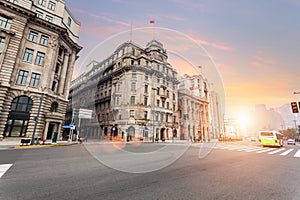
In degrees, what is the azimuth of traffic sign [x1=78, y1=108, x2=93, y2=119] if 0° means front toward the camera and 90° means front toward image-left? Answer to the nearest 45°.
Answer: approximately 0°

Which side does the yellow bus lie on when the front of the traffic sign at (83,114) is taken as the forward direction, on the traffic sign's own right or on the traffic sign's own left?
on the traffic sign's own left

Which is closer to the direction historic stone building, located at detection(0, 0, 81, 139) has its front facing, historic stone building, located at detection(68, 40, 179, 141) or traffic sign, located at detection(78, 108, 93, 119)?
the traffic sign

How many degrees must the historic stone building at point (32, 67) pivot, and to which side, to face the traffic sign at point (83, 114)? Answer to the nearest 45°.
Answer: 0° — it already faces it

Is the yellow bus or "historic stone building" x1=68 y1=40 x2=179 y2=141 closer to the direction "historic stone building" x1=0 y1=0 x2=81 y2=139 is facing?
the yellow bus

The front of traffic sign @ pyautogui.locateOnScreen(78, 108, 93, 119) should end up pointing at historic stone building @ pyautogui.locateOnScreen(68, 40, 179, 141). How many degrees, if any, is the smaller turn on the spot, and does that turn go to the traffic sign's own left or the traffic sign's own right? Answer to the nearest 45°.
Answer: approximately 135° to the traffic sign's own left

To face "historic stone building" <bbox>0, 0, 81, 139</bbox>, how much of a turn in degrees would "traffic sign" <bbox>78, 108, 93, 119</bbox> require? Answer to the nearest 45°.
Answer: approximately 90° to its right

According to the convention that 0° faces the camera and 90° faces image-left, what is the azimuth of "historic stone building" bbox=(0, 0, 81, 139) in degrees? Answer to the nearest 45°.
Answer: approximately 315°
